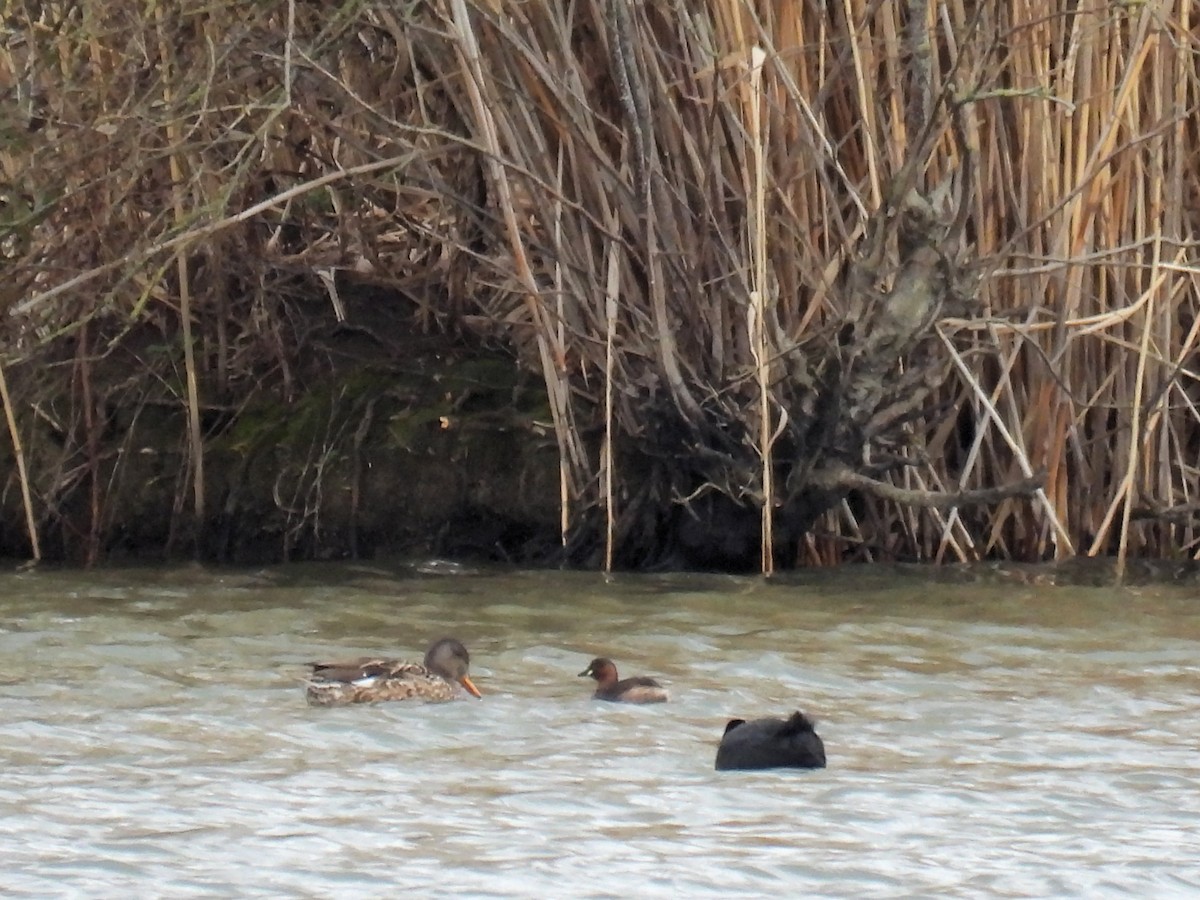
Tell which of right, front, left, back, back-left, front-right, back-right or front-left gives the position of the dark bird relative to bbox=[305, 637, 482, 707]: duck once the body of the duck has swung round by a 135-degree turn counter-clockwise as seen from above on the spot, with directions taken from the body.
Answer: back

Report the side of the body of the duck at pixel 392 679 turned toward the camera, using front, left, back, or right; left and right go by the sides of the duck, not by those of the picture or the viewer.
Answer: right

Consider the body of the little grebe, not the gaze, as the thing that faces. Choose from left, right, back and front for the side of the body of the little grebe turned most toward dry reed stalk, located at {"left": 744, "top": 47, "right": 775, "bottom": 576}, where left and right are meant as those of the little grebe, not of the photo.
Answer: right

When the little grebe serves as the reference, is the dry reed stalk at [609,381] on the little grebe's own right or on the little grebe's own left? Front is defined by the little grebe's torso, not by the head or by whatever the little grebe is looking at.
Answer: on the little grebe's own right

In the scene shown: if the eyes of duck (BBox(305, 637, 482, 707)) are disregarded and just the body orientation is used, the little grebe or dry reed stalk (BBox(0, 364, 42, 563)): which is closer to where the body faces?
the little grebe

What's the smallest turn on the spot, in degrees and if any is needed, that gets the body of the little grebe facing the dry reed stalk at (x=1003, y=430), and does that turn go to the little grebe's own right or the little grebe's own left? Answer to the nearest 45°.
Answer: approximately 135° to the little grebe's own right

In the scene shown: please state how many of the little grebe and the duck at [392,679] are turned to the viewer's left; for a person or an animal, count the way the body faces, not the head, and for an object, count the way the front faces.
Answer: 1

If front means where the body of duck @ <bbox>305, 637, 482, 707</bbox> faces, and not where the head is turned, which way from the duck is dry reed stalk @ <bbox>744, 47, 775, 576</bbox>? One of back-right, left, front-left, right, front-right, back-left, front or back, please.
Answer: front-left

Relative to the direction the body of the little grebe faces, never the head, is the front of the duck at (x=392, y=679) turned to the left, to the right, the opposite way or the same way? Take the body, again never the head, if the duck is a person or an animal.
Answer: the opposite way

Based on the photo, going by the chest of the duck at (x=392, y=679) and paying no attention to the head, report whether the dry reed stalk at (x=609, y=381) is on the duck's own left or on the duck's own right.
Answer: on the duck's own left

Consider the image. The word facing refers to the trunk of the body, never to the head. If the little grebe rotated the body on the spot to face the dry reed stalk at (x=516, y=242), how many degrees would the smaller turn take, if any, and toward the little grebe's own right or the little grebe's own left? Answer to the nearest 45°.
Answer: approximately 90° to the little grebe's own right

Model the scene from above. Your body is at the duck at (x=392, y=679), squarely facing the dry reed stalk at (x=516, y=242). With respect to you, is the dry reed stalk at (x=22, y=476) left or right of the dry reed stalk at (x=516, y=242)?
left

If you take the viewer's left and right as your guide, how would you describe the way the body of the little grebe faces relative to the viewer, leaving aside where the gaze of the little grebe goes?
facing to the left of the viewer

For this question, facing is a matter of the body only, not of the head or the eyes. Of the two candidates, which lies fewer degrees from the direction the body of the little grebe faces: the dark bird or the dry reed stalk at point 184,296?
the dry reed stalk

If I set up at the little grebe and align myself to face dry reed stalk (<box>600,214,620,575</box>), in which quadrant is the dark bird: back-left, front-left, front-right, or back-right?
back-right
